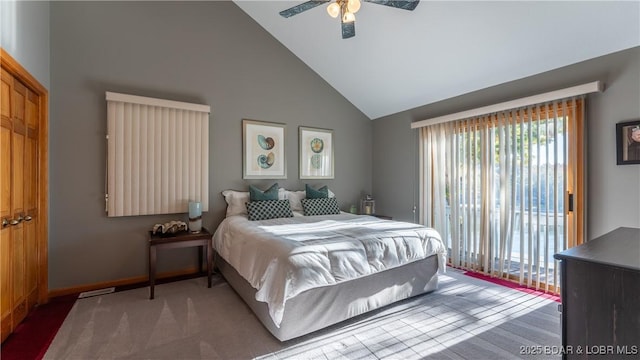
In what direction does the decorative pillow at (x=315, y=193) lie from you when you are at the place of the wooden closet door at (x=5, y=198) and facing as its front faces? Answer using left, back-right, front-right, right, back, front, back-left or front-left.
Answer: front

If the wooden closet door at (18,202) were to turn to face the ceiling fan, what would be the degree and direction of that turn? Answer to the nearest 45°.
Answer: approximately 45° to its right

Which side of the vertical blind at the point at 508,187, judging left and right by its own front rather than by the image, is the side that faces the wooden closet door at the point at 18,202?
front

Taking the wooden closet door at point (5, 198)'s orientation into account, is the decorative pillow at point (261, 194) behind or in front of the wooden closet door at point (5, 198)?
in front

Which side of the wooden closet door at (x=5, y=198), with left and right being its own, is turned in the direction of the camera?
right

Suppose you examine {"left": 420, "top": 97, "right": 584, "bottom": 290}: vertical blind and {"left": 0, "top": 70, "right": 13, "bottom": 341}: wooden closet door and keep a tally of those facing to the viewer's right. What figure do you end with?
1

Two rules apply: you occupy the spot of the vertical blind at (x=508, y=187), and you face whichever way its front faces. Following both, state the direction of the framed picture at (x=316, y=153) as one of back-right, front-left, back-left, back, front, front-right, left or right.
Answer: front-right

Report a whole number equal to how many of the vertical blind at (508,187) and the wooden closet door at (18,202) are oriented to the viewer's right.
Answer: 1

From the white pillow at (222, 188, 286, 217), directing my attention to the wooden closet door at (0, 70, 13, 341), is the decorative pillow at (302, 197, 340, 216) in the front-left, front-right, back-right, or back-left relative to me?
back-left

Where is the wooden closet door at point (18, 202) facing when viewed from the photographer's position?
facing to the right of the viewer

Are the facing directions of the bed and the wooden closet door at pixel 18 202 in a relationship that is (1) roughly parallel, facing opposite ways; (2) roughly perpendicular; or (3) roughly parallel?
roughly perpendicular

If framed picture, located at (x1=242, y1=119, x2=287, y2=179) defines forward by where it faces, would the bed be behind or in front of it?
in front

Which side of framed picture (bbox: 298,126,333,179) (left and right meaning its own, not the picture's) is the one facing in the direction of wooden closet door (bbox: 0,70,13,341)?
right

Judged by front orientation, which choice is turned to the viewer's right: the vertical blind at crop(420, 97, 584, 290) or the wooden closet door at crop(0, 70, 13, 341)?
the wooden closet door

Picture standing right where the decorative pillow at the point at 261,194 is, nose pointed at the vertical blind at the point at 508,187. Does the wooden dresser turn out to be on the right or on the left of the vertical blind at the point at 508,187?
right

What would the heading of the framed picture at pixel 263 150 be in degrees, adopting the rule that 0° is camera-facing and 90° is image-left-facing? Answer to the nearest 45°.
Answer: approximately 315°

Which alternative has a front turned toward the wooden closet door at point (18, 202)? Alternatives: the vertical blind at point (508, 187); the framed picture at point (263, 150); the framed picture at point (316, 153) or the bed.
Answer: the vertical blind

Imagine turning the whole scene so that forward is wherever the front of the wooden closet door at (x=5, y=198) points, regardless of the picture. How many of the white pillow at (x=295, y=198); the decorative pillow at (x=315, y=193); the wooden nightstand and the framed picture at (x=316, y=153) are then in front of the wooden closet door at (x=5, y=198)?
4
